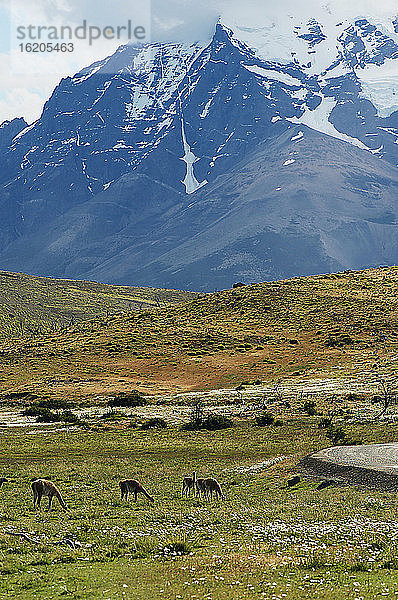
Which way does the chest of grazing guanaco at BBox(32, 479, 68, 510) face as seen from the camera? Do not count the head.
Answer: to the viewer's right

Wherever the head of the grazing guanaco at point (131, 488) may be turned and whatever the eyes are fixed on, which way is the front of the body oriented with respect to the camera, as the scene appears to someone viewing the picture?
to the viewer's right

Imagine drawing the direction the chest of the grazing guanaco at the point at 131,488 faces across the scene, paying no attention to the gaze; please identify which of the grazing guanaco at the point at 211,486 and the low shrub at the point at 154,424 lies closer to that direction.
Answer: the grazing guanaco

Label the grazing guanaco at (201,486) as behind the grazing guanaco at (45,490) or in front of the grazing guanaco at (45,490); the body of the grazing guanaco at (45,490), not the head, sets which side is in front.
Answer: in front

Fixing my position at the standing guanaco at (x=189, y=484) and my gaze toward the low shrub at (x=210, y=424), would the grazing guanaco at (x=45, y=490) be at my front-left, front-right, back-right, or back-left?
back-left

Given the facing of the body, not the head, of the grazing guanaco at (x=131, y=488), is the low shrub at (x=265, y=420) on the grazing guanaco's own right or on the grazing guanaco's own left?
on the grazing guanaco's own left

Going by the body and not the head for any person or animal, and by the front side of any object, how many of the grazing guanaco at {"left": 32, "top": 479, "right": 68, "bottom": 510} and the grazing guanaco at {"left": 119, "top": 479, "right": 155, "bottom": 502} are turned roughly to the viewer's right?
2
